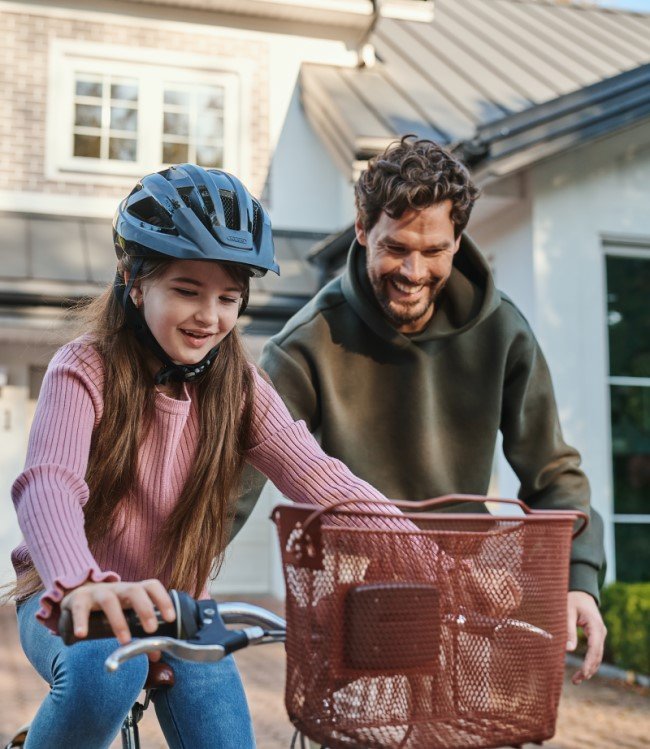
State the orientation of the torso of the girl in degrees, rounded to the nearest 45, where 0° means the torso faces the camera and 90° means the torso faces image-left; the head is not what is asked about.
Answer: approximately 315°

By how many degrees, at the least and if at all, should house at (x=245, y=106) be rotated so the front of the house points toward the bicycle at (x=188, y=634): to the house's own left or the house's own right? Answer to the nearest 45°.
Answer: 0° — it already faces it

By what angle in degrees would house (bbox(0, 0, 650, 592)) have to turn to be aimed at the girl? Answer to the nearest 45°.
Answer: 0° — it already faces them

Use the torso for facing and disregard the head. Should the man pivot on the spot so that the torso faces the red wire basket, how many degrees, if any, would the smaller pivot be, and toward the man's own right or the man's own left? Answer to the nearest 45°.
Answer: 0° — they already face it

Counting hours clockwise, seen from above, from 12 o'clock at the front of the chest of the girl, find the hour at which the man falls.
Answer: The man is roughly at 9 o'clock from the girl.

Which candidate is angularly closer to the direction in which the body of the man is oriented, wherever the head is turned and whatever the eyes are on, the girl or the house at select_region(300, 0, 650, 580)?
the girl
